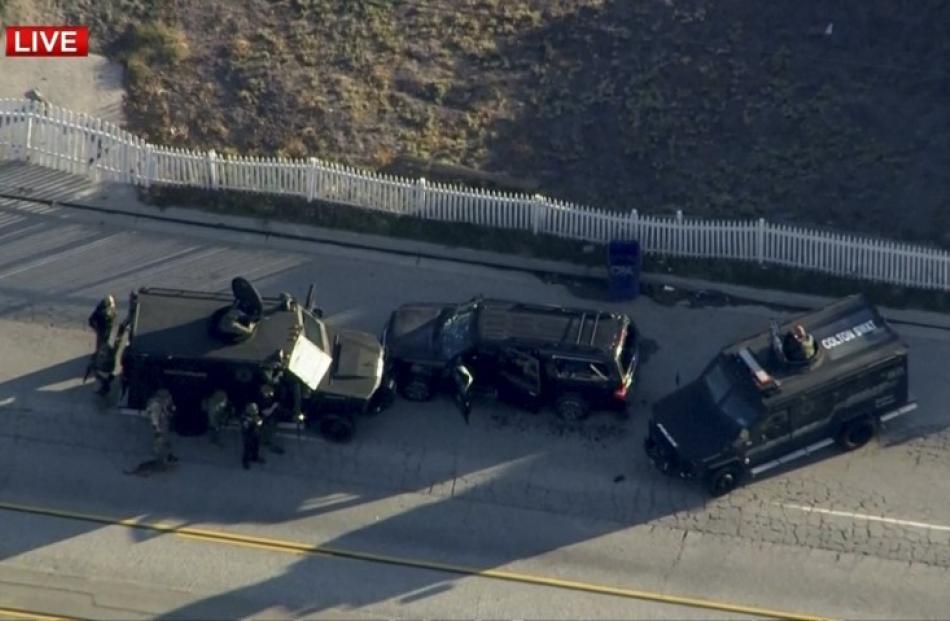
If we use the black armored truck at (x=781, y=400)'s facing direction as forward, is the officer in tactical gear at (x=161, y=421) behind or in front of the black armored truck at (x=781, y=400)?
in front

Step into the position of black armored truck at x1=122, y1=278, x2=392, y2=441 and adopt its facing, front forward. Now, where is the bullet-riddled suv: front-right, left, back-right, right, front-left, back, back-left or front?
front

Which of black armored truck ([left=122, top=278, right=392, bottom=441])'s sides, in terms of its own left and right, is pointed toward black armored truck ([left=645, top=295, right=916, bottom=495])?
front

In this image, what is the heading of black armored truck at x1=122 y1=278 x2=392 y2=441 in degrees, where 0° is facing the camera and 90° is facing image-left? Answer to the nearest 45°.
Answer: approximately 270°

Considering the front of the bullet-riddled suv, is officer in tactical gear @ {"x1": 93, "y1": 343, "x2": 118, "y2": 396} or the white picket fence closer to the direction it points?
the officer in tactical gear

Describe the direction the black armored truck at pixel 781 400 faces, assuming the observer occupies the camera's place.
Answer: facing the viewer and to the left of the viewer

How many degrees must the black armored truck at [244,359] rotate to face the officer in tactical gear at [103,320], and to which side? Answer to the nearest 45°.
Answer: approximately 135° to its left

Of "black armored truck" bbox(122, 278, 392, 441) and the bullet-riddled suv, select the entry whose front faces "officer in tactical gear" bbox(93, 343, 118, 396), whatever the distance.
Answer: the bullet-riddled suv

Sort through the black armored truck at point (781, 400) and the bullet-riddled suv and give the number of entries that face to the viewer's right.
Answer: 0

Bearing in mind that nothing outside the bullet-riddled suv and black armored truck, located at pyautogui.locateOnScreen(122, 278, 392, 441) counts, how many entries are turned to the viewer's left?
1

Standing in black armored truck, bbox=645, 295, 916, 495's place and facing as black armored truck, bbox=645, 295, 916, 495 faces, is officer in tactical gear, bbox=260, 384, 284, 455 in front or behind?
in front

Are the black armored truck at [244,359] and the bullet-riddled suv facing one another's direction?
yes

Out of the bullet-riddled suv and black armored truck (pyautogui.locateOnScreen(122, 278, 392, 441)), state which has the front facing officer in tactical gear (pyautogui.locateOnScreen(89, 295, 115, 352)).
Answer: the bullet-riddled suv

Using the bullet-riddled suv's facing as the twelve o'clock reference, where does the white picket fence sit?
The white picket fence is roughly at 2 o'clock from the bullet-riddled suv.

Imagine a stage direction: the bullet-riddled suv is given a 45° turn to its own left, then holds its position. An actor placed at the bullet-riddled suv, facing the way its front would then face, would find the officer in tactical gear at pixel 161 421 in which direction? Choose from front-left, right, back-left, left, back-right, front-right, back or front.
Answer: front-right

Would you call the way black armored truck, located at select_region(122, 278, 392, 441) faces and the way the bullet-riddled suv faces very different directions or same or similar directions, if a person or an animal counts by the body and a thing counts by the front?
very different directions

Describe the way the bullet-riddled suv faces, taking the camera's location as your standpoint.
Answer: facing to the left of the viewer
